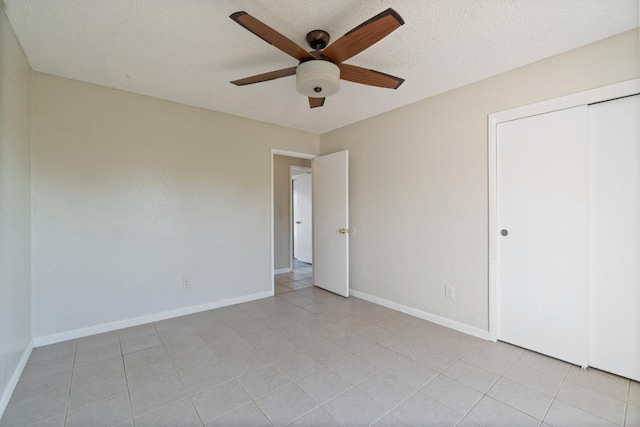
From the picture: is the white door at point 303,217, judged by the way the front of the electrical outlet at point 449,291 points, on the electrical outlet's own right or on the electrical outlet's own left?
on the electrical outlet's own right

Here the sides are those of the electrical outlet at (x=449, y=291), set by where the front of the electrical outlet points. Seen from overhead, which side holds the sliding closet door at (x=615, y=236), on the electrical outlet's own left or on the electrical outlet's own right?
on the electrical outlet's own left

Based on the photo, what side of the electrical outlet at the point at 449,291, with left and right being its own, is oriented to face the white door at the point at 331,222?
right

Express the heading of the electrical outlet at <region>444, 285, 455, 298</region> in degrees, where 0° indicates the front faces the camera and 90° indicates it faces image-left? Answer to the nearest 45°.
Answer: approximately 0°

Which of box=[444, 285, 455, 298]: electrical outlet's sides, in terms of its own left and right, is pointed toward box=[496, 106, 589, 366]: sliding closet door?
left
